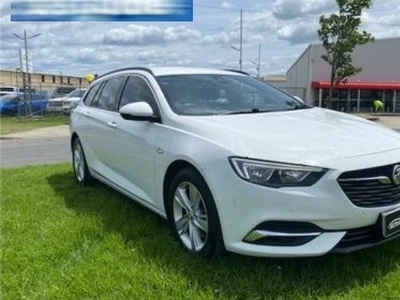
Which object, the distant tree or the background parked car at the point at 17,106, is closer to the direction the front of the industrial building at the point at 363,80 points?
the distant tree

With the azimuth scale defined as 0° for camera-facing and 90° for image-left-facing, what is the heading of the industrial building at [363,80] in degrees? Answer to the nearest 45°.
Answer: approximately 0°

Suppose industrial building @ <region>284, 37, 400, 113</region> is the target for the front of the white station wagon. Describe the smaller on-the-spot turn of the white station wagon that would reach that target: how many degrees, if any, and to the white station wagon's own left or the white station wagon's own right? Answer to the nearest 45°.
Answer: approximately 135° to the white station wagon's own left

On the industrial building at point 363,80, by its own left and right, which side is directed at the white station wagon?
front

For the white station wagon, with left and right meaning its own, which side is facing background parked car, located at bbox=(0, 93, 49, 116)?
back

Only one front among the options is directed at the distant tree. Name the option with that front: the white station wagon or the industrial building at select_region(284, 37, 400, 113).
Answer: the industrial building

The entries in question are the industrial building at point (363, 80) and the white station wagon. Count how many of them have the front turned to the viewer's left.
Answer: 0

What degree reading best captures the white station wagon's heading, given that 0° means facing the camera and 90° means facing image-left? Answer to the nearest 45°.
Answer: approximately 315°

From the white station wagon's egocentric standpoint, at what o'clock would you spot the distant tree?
The distant tree is roughly at 8 o'clock from the white station wagon.
